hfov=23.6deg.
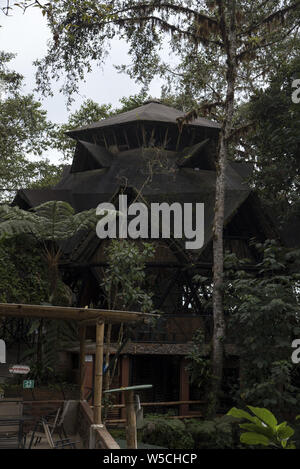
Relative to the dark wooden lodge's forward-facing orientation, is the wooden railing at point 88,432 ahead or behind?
ahead

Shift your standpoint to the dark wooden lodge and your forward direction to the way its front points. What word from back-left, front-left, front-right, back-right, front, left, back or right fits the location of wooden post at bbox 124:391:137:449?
front

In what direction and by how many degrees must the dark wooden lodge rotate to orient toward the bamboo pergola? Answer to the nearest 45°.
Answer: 0° — it already faces it

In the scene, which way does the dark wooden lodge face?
toward the camera
